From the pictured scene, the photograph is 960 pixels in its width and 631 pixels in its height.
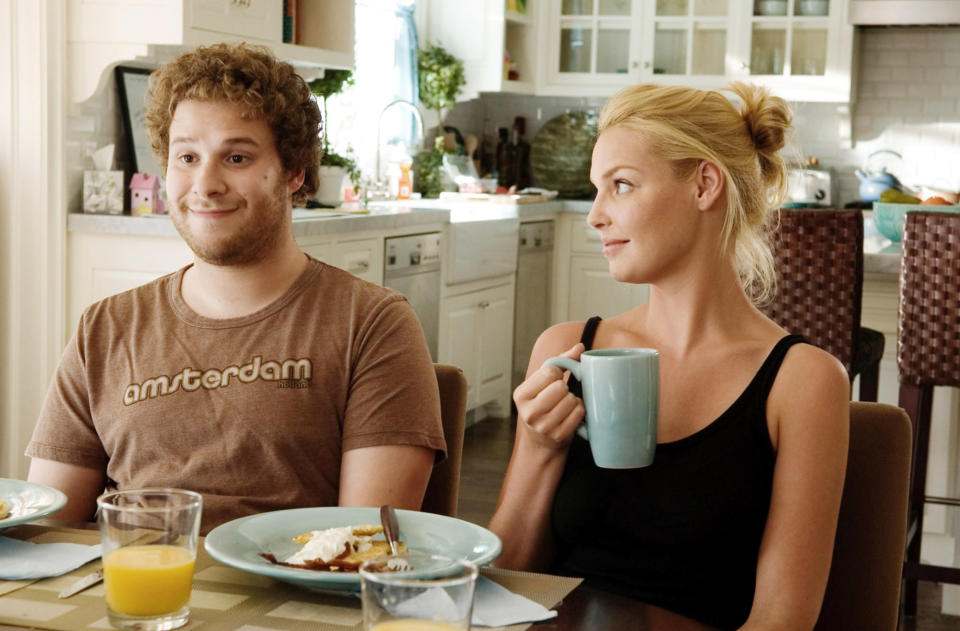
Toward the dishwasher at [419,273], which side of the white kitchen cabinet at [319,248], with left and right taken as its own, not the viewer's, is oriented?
left

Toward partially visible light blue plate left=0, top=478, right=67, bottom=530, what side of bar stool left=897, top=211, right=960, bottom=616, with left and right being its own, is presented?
back

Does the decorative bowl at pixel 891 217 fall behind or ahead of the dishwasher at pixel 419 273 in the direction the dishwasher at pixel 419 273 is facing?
ahead

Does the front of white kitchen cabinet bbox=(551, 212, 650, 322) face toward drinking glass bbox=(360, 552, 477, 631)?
yes

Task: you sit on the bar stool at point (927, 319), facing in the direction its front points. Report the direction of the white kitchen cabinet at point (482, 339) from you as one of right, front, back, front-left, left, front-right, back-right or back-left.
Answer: front-left

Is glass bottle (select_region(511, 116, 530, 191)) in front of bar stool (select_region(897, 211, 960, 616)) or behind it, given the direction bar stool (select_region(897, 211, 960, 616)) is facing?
in front

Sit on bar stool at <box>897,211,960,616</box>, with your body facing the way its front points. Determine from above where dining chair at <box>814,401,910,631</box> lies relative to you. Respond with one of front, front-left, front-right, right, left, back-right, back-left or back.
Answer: back

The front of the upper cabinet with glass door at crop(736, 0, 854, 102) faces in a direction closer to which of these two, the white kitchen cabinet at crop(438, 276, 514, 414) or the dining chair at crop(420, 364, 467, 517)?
the dining chair

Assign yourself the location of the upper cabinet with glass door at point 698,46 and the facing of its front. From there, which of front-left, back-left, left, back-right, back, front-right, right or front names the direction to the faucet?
front-right

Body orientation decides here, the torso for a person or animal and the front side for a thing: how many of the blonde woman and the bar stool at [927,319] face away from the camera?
1

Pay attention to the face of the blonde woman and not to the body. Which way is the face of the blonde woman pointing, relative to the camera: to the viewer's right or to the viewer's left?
to the viewer's left

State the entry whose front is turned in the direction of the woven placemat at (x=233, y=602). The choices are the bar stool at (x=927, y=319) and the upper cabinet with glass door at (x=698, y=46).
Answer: the upper cabinet with glass door
